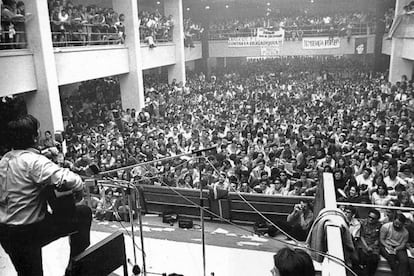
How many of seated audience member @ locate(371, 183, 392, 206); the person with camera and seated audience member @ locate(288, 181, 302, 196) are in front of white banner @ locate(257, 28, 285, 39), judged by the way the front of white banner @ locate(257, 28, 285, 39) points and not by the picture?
3

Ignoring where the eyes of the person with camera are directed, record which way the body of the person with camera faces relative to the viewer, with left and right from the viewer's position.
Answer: facing the viewer and to the left of the viewer

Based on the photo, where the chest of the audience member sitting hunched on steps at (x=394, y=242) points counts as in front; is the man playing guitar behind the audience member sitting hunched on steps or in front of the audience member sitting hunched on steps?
in front

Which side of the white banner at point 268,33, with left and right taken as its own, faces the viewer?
front

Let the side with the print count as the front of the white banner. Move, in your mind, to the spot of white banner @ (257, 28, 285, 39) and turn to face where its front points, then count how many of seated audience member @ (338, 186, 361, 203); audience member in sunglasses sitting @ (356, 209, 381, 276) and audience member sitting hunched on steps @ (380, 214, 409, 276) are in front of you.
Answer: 3

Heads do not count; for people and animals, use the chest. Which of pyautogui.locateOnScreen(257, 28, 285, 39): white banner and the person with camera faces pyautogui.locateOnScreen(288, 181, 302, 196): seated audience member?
the white banner

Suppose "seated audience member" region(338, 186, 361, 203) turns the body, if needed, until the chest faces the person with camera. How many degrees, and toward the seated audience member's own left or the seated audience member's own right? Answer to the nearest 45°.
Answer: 0° — they already face them

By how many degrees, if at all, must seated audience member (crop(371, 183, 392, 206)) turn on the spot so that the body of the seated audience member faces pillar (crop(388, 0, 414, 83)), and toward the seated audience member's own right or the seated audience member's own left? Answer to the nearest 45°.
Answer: approximately 135° to the seated audience member's own right
